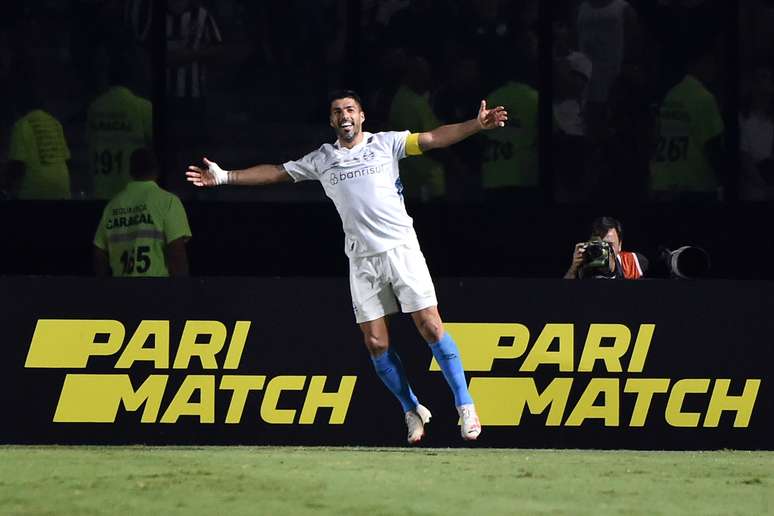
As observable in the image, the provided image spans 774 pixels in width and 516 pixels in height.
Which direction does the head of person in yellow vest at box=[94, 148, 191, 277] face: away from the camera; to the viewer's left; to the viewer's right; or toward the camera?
away from the camera

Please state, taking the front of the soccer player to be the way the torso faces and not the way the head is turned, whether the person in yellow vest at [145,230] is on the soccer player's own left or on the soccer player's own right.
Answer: on the soccer player's own right

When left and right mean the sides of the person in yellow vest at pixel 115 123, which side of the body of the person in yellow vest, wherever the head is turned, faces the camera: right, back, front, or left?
back

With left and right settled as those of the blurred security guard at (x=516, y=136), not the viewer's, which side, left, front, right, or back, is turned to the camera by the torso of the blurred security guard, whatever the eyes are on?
back

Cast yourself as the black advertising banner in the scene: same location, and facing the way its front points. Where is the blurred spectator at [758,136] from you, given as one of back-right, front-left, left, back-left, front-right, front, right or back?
back-left

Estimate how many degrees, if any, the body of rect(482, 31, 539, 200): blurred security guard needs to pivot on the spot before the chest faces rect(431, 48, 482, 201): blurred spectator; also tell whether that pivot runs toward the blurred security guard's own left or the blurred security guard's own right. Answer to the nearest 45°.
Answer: approximately 90° to the blurred security guard's own left

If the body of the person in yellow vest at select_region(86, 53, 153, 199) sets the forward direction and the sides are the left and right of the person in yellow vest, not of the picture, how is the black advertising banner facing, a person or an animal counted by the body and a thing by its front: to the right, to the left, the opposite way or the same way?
the opposite way

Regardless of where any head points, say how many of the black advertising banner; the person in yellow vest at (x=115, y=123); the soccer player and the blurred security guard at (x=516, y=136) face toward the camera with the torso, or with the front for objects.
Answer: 2

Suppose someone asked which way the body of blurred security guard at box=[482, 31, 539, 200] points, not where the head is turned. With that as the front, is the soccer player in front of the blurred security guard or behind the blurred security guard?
behind
